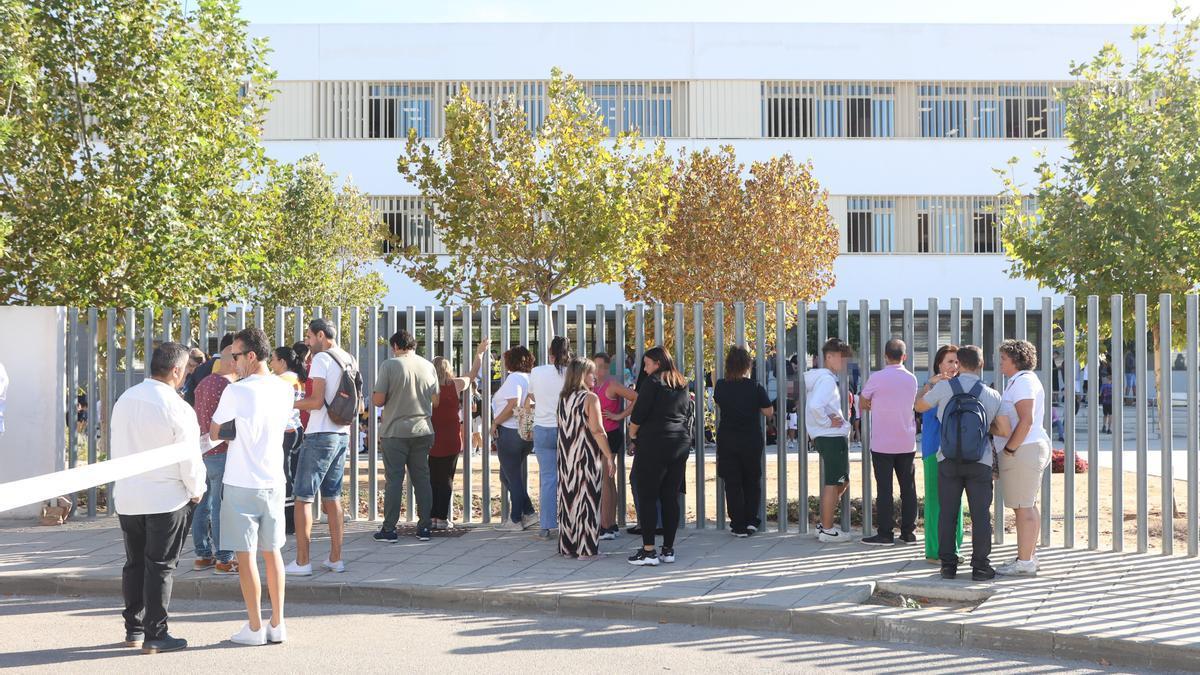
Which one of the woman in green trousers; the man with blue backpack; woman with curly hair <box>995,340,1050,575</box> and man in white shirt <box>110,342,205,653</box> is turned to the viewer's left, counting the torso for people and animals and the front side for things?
the woman with curly hair

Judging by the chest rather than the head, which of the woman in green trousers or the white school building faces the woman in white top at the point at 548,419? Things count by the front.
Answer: the white school building

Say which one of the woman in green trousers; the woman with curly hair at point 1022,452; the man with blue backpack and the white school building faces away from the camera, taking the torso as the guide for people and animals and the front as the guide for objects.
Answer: the man with blue backpack

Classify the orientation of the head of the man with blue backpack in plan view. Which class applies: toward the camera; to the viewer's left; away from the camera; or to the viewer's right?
away from the camera

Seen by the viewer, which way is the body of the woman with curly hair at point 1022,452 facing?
to the viewer's left

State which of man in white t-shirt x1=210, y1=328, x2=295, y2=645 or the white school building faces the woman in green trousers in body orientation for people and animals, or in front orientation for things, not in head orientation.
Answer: the white school building

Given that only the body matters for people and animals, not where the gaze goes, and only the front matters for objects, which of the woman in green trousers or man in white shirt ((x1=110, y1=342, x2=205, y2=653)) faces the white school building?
the man in white shirt

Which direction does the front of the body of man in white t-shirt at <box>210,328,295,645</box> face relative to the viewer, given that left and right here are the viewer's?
facing away from the viewer and to the left of the viewer

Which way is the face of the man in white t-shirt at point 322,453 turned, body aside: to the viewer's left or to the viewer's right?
to the viewer's left

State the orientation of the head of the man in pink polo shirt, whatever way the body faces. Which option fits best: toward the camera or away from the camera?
away from the camera

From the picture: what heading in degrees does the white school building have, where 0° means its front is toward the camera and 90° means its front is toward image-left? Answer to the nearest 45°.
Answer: approximately 0°

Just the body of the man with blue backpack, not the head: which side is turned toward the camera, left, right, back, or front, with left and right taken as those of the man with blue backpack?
back

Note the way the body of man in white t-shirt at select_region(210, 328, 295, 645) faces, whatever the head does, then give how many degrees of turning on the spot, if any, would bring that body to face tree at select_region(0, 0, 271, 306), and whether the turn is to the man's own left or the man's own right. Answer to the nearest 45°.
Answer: approximately 45° to the man's own right
